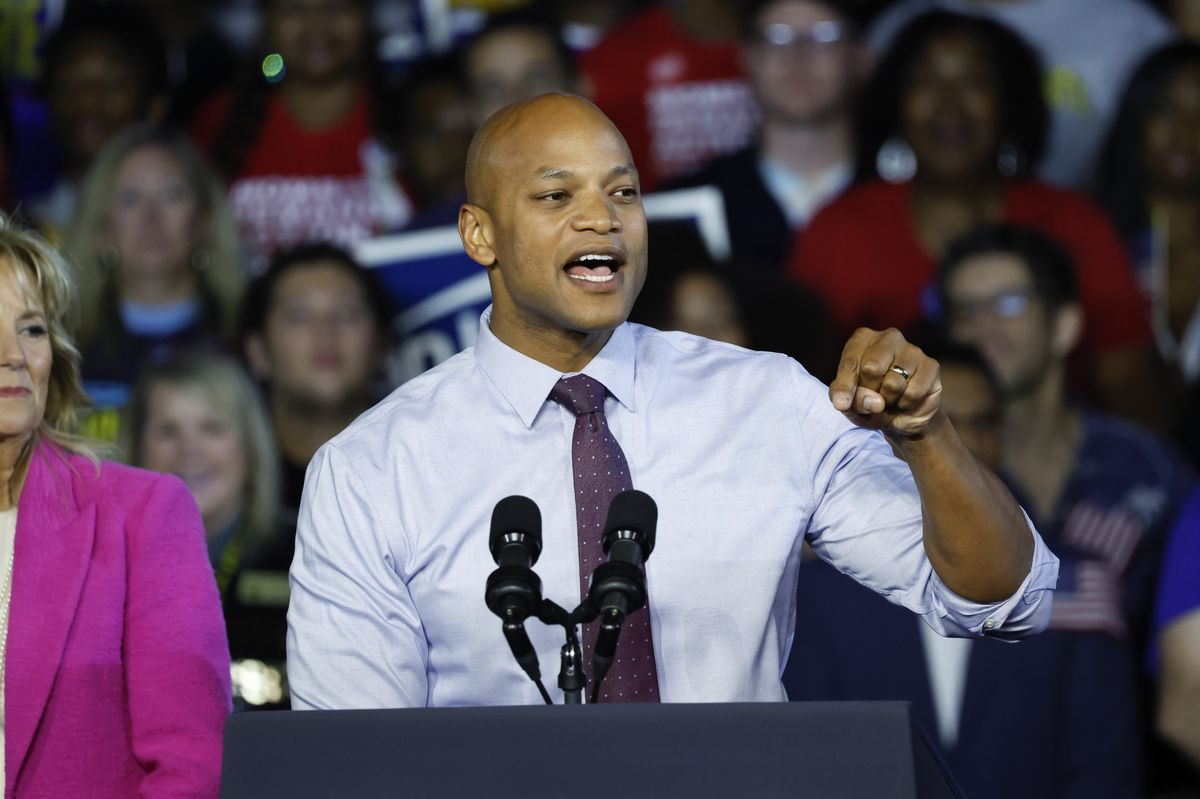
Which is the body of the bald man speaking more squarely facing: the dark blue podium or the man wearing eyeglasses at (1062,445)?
the dark blue podium

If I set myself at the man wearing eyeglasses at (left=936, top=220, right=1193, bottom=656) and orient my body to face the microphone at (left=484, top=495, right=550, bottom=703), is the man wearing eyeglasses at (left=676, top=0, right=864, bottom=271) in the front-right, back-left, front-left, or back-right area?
back-right

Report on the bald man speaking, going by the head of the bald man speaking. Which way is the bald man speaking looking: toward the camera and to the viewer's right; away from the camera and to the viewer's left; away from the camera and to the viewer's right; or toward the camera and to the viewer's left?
toward the camera and to the viewer's right

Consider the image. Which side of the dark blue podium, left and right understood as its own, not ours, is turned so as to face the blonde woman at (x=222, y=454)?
back

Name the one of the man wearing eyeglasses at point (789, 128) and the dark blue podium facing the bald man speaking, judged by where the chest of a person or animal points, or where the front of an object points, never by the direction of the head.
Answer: the man wearing eyeglasses

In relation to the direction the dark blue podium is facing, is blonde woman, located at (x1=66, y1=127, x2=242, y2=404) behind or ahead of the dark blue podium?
behind
